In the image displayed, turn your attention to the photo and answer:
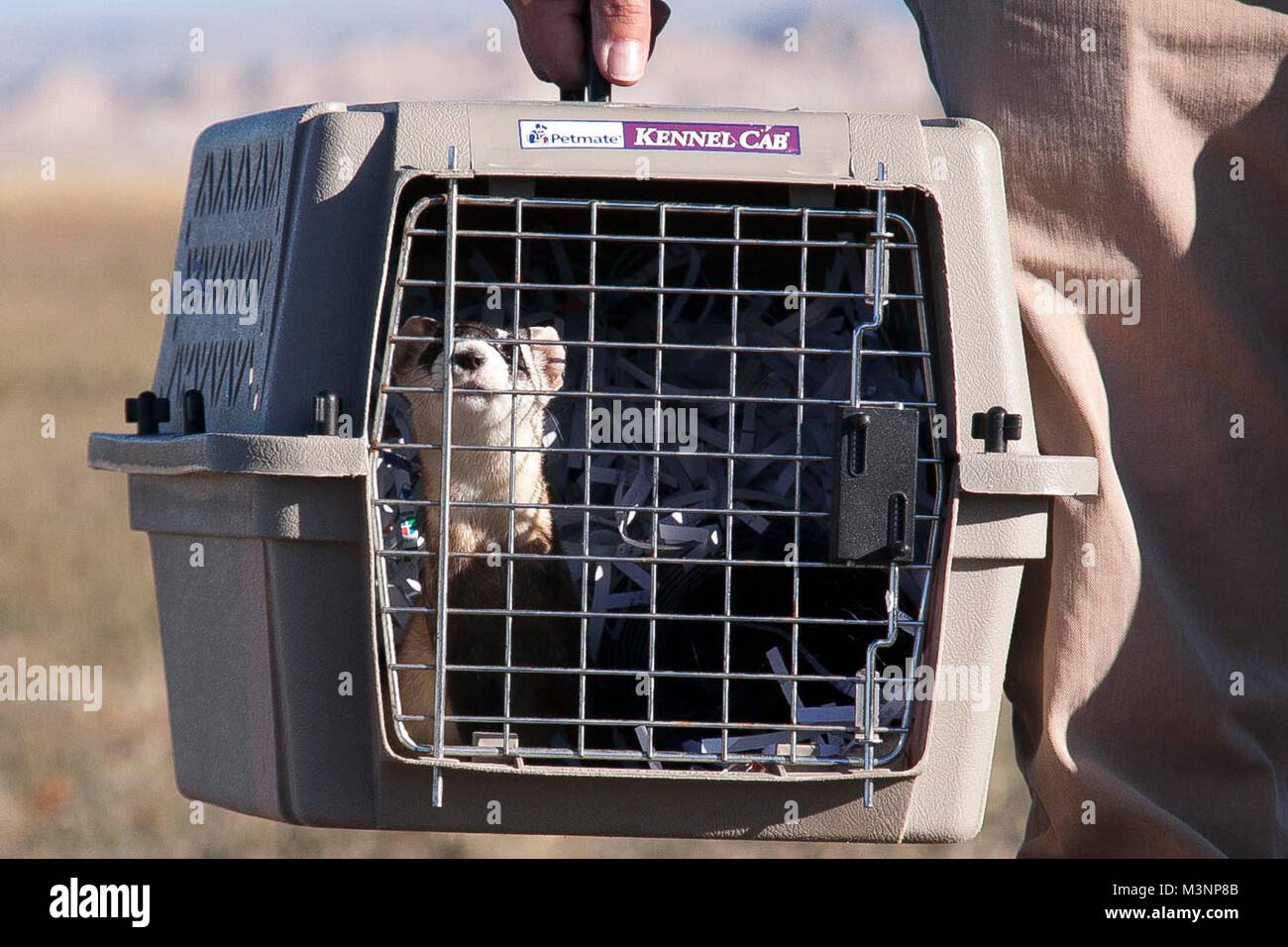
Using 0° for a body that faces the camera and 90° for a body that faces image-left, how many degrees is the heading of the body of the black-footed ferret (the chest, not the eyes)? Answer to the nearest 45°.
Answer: approximately 0°

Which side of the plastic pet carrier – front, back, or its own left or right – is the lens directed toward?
front
